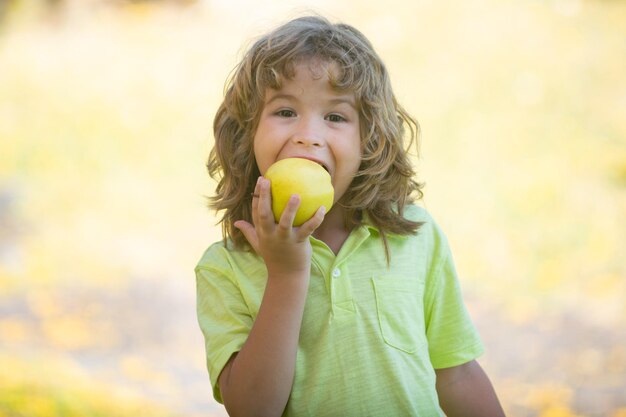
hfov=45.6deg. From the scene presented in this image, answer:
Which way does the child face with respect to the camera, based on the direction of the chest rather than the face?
toward the camera

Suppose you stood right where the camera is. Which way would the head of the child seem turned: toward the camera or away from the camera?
toward the camera
